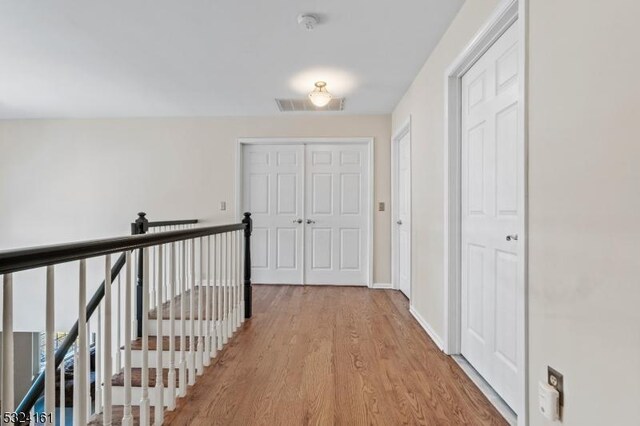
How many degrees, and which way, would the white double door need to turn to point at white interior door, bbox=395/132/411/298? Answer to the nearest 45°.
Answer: approximately 45° to its left

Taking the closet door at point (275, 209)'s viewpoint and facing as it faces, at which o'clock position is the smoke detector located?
The smoke detector is roughly at 12 o'clock from the closet door.

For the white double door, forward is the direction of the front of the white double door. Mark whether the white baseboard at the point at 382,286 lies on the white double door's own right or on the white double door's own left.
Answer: on the white double door's own left

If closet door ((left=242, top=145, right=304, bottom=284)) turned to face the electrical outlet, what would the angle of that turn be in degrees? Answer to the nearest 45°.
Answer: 0° — it already faces it

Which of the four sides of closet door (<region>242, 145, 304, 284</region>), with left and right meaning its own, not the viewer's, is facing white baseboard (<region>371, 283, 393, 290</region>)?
left

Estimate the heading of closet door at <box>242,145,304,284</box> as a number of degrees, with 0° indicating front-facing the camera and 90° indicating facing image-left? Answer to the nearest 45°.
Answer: approximately 0°

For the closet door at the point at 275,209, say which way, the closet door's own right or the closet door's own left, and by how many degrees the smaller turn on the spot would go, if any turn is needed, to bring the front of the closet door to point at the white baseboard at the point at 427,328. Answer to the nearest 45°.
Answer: approximately 45° to the closet door's own left

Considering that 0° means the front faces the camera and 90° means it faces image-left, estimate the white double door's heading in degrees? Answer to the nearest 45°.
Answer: approximately 0°
